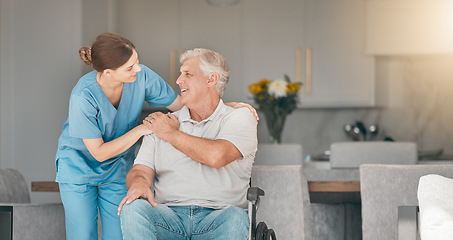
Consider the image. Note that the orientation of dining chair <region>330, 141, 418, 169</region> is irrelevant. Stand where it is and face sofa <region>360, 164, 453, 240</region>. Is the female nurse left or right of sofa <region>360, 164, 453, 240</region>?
right

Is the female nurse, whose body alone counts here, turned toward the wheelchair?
yes

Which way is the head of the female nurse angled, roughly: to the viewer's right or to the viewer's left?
to the viewer's right
